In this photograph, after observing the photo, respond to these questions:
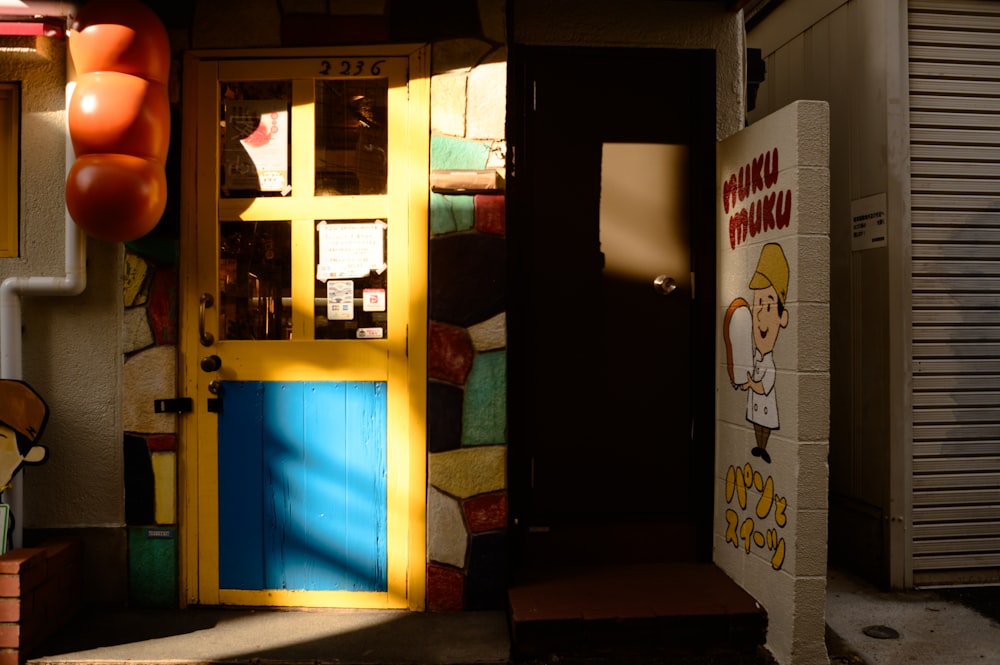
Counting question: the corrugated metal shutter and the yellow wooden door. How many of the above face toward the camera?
2

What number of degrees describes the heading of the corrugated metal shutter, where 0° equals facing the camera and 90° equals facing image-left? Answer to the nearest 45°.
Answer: approximately 0°

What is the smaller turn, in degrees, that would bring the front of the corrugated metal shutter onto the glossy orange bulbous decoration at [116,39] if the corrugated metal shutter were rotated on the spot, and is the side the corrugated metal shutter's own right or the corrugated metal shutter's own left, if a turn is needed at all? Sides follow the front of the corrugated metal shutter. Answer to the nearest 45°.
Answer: approximately 45° to the corrugated metal shutter's own right

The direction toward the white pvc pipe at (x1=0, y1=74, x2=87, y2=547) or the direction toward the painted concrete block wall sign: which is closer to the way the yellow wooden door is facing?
the painted concrete block wall sign

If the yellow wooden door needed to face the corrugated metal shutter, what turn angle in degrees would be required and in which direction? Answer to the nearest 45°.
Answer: approximately 90° to its left

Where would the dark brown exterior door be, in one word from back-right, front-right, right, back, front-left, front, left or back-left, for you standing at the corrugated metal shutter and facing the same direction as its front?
front-right

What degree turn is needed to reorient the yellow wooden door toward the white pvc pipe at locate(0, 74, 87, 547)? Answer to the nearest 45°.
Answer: approximately 90° to its right

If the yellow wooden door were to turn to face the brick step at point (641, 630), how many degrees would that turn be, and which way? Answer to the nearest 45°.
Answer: approximately 45° to its left

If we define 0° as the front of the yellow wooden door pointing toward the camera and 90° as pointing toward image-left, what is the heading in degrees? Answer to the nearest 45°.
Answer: approximately 0°

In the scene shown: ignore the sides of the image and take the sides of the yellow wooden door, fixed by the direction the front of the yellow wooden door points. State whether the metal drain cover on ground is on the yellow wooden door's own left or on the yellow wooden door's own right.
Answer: on the yellow wooden door's own left
